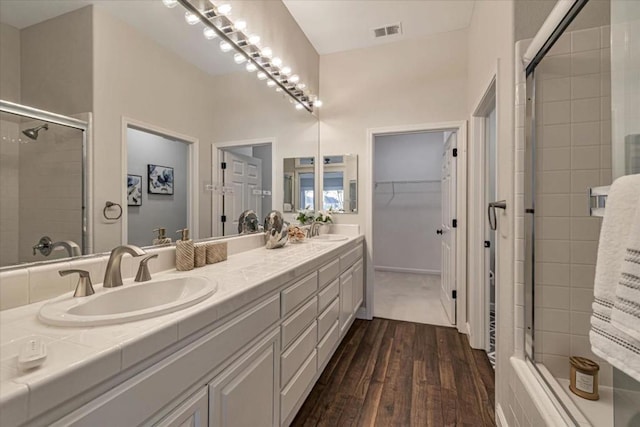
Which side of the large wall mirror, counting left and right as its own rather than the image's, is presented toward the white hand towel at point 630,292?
front

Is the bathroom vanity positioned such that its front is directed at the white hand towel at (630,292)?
yes

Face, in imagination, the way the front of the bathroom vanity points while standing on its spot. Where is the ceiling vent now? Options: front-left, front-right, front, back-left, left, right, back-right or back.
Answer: left

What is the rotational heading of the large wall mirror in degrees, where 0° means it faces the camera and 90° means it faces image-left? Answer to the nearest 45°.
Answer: approximately 315°

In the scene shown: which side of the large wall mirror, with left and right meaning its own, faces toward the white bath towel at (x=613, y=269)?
front

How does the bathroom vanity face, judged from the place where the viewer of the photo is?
facing the viewer and to the right of the viewer

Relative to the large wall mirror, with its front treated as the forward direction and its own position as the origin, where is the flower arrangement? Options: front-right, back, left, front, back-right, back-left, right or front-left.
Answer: left

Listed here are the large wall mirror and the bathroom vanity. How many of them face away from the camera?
0

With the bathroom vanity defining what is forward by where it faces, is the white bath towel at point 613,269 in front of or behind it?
in front
